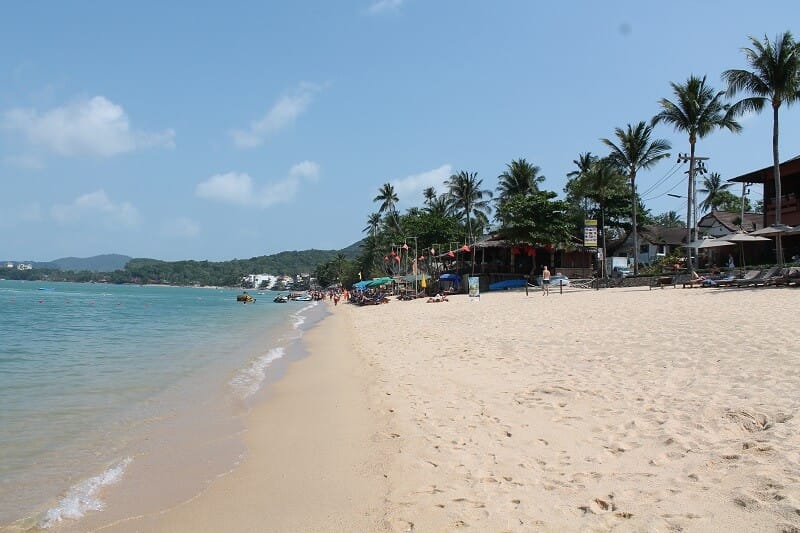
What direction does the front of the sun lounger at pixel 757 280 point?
to the viewer's left

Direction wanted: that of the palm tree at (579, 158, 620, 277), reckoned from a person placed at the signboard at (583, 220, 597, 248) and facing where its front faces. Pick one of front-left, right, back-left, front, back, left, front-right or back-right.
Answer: back

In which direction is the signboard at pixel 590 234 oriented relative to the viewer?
toward the camera

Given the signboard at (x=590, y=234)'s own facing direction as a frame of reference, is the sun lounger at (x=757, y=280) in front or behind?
in front

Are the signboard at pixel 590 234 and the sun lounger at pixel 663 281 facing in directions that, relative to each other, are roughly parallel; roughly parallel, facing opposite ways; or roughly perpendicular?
roughly perpendicular

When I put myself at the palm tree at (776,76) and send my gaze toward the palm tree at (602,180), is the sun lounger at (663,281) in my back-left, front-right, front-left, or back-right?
front-left

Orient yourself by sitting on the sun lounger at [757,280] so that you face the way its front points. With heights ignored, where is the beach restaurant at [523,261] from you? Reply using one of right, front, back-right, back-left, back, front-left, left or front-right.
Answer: front-right

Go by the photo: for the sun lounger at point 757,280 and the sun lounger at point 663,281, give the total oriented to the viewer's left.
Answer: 2

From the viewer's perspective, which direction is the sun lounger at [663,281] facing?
to the viewer's left

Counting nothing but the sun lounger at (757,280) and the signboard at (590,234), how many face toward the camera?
1

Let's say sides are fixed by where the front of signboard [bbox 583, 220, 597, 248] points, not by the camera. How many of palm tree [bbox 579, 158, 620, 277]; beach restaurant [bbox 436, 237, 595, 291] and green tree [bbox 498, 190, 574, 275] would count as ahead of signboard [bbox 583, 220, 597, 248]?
0

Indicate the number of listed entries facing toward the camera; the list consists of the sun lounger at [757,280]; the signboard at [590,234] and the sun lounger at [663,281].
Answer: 1

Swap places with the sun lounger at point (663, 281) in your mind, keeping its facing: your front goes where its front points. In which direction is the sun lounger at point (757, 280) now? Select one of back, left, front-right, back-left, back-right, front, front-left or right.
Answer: back-left

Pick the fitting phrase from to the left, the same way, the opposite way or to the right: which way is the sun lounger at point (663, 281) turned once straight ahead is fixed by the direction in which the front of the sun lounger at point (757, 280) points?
the same way
